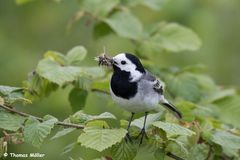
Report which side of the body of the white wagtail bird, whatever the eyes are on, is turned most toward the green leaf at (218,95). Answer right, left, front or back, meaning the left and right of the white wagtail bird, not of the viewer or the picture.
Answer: back

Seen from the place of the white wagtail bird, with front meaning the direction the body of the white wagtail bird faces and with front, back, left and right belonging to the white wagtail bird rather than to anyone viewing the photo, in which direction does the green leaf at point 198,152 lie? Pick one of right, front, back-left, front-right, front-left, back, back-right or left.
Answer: back-left

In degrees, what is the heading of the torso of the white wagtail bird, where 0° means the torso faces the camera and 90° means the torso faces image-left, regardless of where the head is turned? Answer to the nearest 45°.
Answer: approximately 45°

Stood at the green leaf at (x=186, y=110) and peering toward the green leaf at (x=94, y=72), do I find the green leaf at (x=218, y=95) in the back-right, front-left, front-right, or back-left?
back-right

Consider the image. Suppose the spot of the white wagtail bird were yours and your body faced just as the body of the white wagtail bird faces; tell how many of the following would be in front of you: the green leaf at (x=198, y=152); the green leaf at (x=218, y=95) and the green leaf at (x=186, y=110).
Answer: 0

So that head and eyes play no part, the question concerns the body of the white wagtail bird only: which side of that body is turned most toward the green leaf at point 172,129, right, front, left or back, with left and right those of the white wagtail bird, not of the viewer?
left

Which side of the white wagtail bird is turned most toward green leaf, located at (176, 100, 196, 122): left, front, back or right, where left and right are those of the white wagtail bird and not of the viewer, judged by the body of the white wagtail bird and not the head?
back

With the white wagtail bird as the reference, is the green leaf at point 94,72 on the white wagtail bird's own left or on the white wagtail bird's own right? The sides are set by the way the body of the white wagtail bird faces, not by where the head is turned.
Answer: on the white wagtail bird's own right
